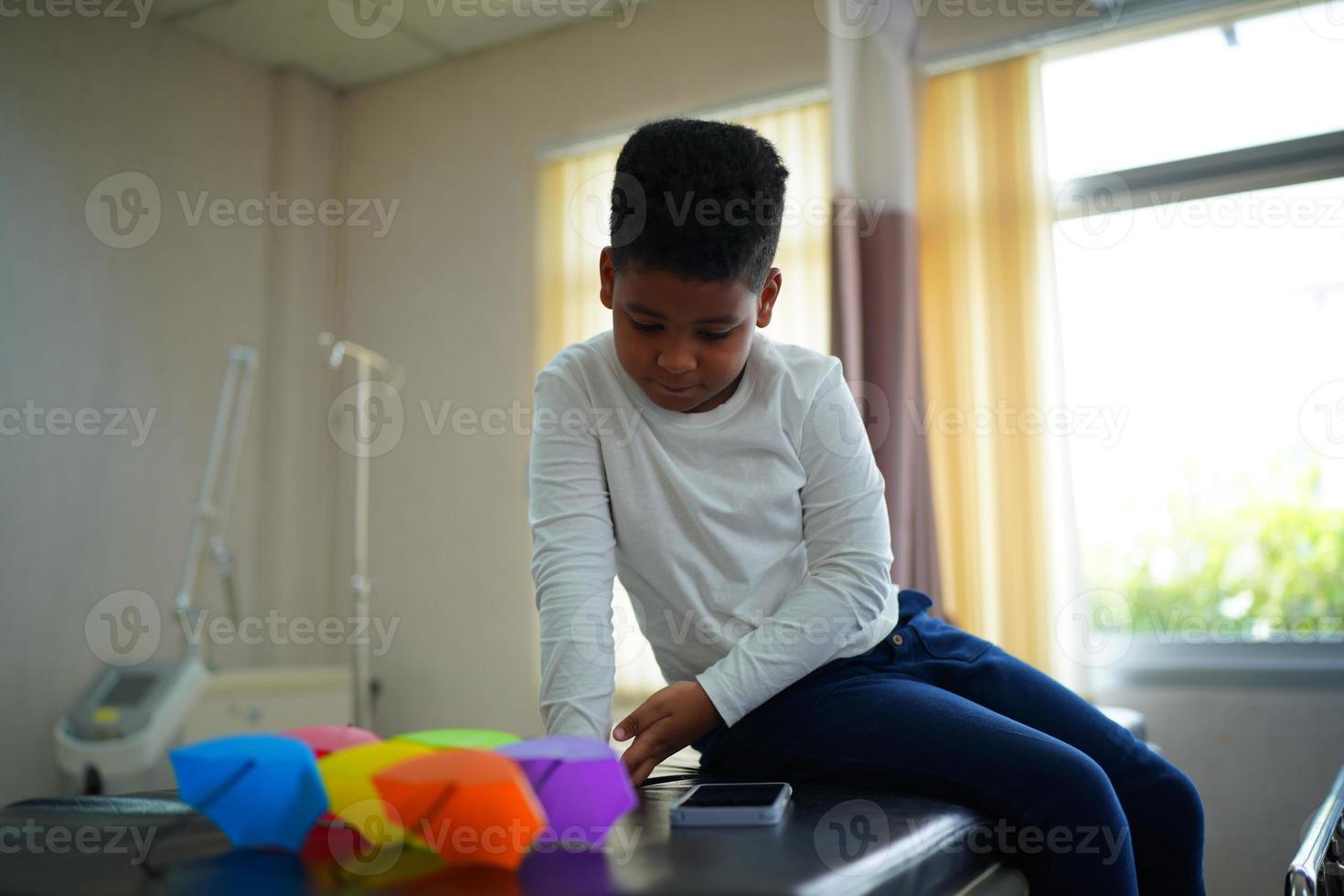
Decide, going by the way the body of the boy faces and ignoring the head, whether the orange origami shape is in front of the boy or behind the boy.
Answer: in front

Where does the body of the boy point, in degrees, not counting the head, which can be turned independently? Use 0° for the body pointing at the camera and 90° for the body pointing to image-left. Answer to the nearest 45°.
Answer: approximately 0°

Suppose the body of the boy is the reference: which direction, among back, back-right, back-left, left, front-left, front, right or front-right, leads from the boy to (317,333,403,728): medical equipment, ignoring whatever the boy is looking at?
back-right

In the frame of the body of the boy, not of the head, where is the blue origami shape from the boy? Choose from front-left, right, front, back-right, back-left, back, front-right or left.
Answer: front-right

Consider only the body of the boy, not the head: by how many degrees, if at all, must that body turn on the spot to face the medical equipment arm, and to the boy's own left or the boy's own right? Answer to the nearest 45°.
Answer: approximately 135° to the boy's own right
